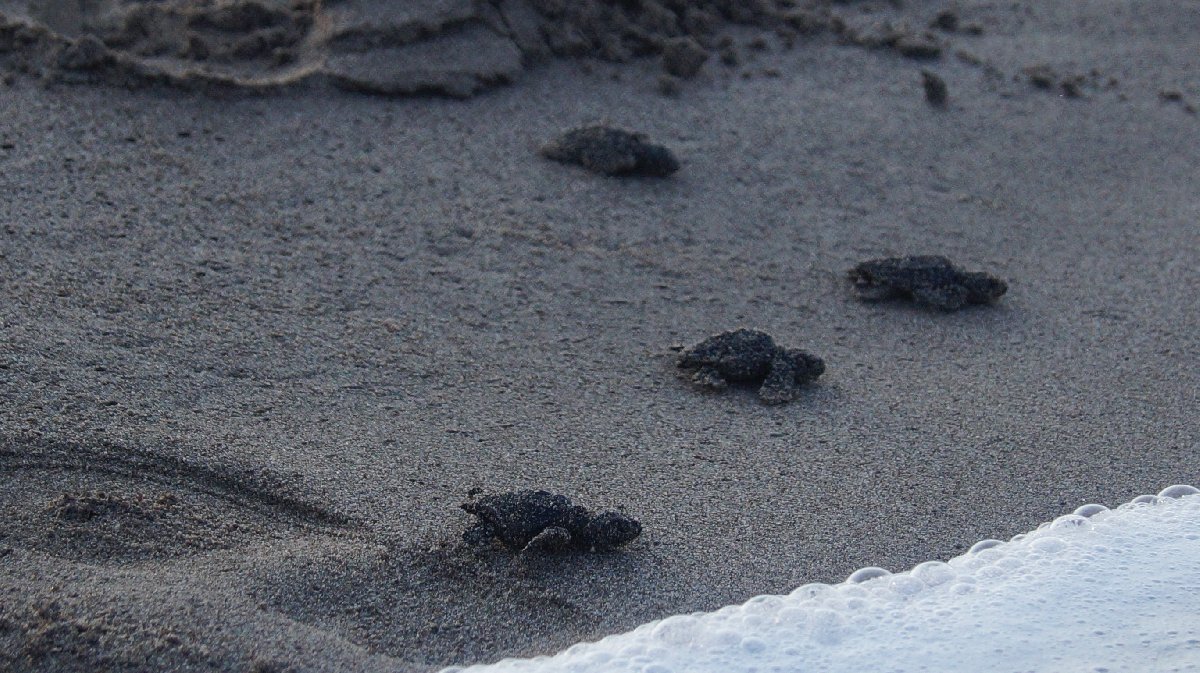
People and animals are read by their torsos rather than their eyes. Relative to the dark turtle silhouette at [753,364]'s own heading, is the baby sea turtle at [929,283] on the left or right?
on its left

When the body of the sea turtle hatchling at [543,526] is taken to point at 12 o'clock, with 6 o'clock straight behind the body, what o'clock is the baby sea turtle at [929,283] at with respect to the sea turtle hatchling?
The baby sea turtle is roughly at 10 o'clock from the sea turtle hatchling.

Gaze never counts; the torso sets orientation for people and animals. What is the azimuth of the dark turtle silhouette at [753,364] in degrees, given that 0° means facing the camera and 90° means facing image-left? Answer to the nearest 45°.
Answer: approximately 270°

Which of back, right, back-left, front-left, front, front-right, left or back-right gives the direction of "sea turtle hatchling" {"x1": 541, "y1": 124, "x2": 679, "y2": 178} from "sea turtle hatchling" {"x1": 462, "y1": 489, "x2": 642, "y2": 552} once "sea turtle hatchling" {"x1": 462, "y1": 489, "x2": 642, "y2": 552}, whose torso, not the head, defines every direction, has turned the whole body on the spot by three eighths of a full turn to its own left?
front-right

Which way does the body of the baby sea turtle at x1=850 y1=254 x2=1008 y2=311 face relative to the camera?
to the viewer's right

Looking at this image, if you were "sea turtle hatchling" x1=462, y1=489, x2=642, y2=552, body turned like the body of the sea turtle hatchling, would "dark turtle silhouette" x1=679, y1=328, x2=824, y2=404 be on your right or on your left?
on your left

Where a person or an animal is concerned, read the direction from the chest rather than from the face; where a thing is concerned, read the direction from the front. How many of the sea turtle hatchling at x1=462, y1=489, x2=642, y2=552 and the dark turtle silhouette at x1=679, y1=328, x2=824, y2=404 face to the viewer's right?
2

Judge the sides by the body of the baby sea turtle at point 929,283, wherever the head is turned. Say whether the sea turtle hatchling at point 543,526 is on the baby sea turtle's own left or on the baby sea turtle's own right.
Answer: on the baby sea turtle's own right

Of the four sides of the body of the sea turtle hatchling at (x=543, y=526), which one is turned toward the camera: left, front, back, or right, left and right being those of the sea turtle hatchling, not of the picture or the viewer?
right

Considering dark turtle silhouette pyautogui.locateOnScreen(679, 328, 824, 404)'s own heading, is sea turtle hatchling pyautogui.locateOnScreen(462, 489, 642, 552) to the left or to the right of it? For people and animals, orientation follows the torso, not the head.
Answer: on its right
